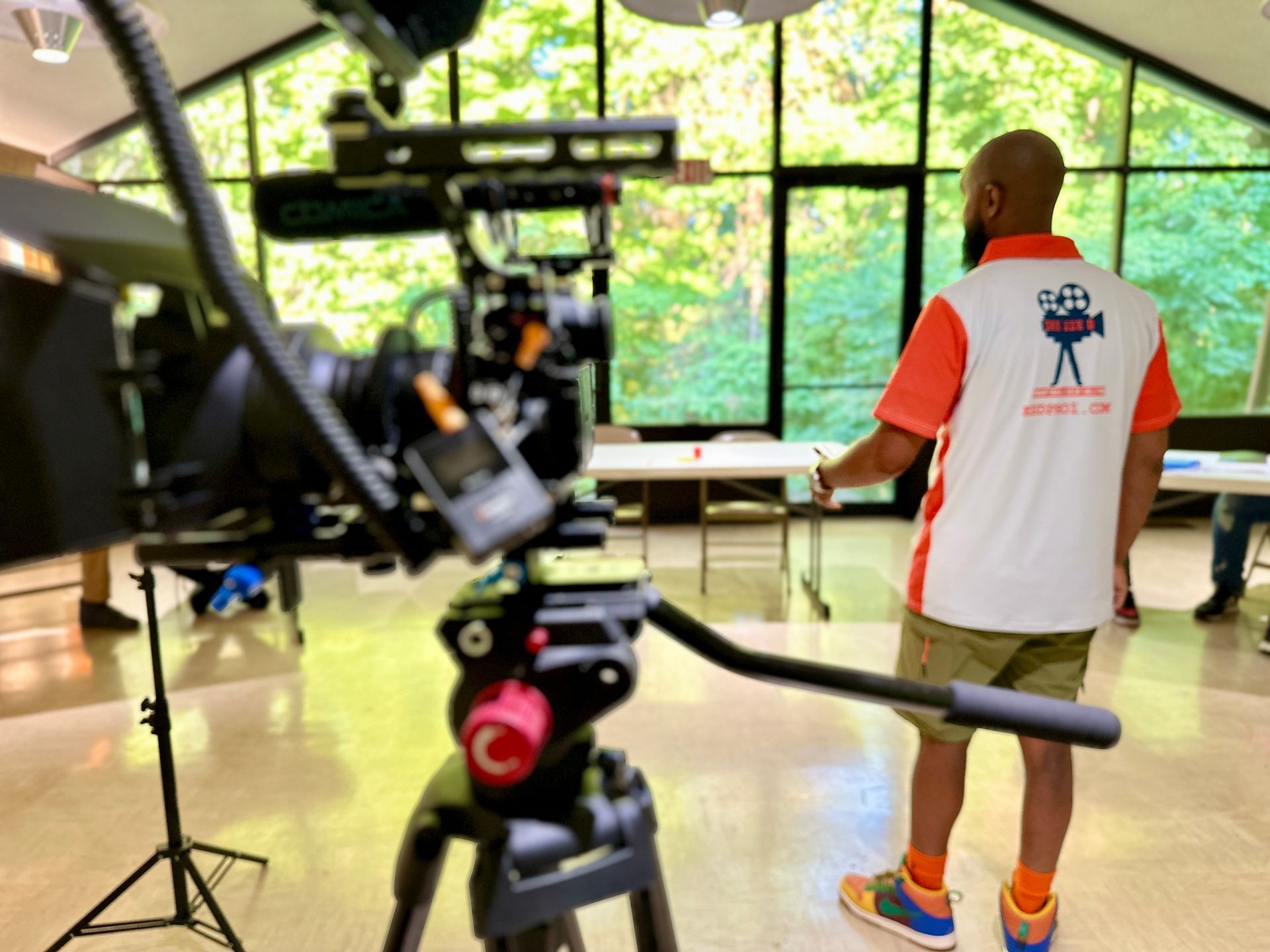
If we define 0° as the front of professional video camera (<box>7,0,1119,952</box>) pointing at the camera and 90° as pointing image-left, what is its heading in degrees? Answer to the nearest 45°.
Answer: approximately 90°

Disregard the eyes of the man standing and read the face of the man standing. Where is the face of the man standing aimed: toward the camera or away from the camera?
away from the camera

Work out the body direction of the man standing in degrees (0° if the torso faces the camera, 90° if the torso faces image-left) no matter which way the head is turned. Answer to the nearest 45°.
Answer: approximately 135°

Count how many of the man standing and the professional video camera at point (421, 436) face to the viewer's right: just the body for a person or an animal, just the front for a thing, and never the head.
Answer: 0

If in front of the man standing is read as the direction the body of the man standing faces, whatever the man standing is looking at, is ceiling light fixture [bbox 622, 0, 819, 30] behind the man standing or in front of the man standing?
in front

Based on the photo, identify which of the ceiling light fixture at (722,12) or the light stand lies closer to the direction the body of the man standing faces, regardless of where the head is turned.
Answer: the ceiling light fixture
